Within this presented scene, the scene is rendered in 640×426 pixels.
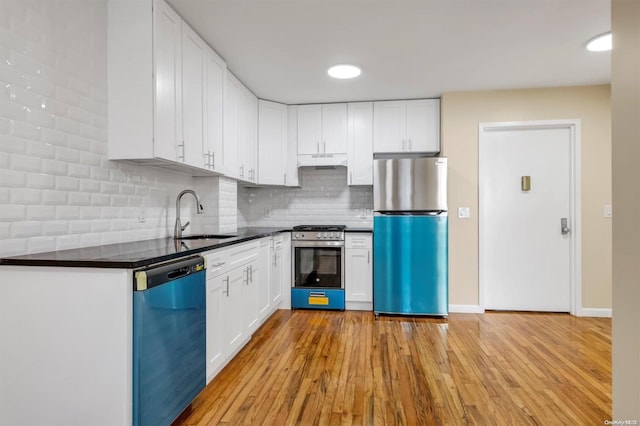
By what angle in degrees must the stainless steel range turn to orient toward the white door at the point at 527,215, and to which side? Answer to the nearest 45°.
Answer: approximately 90° to its left

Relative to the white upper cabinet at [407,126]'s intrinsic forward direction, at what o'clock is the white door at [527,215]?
The white door is roughly at 9 o'clock from the white upper cabinet.

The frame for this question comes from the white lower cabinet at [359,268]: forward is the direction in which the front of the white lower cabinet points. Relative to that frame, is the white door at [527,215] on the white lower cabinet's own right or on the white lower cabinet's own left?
on the white lower cabinet's own left

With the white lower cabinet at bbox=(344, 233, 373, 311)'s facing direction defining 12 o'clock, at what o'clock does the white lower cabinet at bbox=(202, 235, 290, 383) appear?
the white lower cabinet at bbox=(202, 235, 290, 383) is roughly at 1 o'clock from the white lower cabinet at bbox=(344, 233, 373, 311).

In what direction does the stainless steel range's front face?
toward the camera

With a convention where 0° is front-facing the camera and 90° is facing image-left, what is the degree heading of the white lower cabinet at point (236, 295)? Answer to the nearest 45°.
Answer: approximately 315°

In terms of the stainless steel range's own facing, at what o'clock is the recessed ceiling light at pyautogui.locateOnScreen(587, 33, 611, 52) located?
The recessed ceiling light is roughly at 10 o'clock from the stainless steel range.

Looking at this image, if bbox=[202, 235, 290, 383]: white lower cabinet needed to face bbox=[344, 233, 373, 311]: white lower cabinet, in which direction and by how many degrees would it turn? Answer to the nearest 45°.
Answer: approximately 90° to its left

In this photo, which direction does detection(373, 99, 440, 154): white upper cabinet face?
toward the camera

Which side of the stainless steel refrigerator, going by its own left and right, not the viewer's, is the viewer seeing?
front

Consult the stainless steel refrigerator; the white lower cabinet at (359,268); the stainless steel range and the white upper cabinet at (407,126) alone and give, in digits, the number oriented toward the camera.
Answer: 4

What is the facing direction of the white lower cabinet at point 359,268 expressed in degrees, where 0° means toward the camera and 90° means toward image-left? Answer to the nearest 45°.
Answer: approximately 0°

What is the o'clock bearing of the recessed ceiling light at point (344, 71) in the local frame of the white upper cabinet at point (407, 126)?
The recessed ceiling light is roughly at 1 o'clock from the white upper cabinet.
